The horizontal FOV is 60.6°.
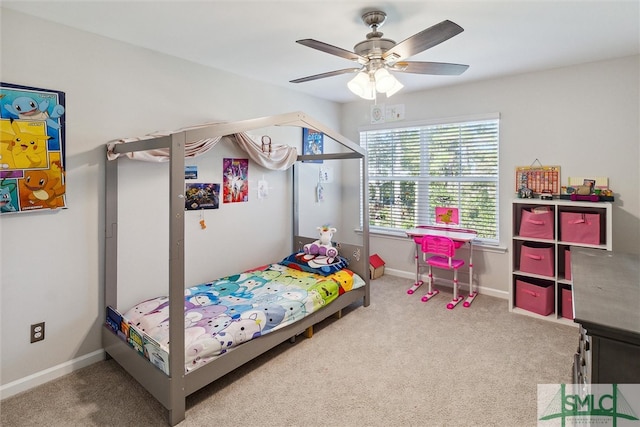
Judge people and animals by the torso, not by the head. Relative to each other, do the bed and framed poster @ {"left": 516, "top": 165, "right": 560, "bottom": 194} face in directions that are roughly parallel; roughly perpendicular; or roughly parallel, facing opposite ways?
roughly parallel

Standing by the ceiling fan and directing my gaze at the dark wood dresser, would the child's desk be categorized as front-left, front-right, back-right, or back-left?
back-left

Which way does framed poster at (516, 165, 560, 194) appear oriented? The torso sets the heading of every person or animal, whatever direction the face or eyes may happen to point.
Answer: toward the camera

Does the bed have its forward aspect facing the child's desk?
no

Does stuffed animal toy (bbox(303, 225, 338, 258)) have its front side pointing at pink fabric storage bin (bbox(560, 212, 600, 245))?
no

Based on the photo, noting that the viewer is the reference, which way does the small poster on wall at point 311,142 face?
facing the viewer and to the right of the viewer

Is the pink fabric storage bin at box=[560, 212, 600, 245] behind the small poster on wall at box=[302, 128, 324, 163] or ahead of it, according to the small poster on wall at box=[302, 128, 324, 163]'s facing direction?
ahead

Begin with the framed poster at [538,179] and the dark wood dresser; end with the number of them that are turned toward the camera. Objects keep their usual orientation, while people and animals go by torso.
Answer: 1

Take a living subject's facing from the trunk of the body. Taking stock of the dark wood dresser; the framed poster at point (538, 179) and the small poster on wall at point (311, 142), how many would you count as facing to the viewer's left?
1

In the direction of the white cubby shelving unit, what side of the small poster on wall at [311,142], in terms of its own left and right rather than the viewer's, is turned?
front

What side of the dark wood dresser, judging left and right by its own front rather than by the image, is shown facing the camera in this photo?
left
